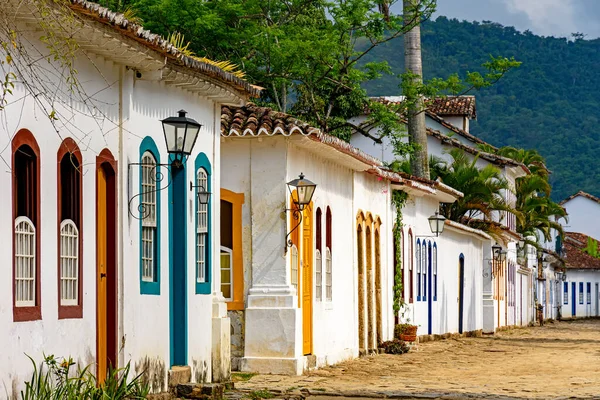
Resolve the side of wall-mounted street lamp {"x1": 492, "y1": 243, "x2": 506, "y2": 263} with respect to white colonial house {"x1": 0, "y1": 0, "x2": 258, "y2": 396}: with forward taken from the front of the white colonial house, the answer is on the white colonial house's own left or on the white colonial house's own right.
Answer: on the white colonial house's own left

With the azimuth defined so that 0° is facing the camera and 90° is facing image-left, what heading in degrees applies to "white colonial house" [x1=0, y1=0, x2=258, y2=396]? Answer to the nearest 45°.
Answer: approximately 315°

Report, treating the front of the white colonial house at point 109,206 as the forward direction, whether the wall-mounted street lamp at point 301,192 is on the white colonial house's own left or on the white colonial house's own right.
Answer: on the white colonial house's own left

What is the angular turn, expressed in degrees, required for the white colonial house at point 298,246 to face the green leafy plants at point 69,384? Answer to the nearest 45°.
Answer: approximately 45° to its right

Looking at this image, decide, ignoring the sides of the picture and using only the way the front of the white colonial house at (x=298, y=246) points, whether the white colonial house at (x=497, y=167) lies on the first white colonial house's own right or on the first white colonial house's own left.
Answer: on the first white colonial house's own left

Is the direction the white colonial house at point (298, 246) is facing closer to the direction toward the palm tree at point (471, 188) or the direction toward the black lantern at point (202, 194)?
the black lantern

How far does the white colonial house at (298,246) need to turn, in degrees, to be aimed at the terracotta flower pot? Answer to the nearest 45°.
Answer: approximately 135° to its left

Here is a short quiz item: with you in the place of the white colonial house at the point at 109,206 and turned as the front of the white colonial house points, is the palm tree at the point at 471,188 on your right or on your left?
on your left

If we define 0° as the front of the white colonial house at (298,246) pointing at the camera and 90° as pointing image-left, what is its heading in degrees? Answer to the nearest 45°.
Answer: approximately 315°
